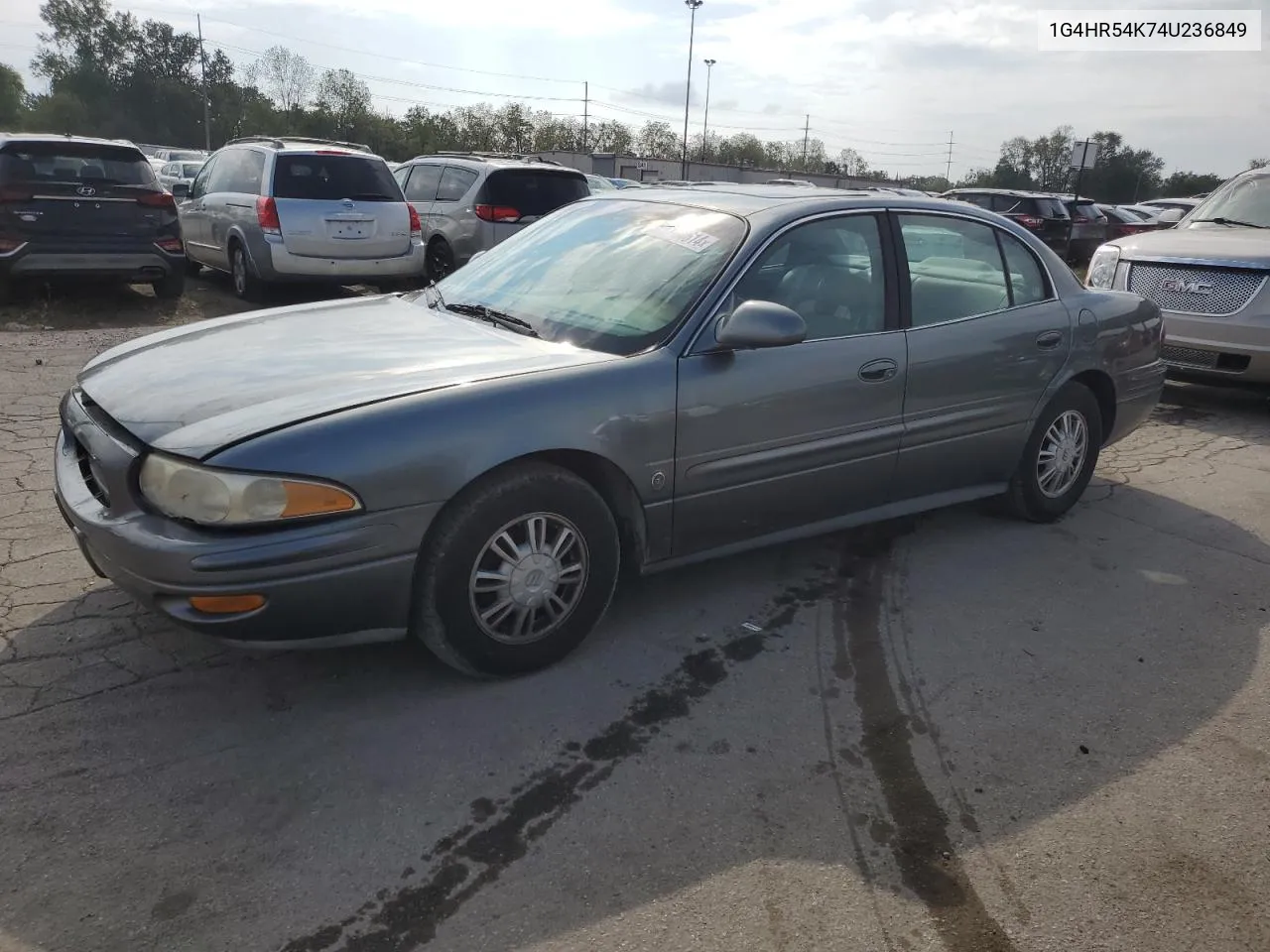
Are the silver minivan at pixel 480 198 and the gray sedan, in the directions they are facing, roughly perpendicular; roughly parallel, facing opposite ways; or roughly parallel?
roughly perpendicular

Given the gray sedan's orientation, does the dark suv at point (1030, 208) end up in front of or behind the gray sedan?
behind

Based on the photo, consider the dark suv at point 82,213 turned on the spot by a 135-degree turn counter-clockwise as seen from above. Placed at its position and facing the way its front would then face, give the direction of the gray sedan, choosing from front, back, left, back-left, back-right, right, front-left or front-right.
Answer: front-left

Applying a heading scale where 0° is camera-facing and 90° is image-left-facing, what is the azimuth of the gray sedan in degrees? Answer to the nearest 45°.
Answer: approximately 45°

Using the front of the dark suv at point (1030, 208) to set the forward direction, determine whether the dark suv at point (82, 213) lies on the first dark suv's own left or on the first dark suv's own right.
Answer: on the first dark suv's own left

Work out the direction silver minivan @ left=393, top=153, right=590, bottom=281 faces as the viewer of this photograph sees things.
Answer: facing away from the viewer and to the left of the viewer

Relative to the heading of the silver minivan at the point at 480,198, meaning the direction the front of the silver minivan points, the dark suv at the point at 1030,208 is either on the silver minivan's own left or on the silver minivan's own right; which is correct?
on the silver minivan's own right

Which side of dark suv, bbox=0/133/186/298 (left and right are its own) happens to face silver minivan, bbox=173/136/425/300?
right

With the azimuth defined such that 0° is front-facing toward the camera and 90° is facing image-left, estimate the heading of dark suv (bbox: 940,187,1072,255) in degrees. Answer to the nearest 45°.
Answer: approximately 135°

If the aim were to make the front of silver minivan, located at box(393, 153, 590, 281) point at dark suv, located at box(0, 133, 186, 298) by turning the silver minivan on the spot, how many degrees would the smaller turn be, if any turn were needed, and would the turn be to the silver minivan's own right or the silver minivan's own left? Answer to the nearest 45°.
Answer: approximately 90° to the silver minivan's own left

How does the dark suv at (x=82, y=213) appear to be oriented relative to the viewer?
away from the camera

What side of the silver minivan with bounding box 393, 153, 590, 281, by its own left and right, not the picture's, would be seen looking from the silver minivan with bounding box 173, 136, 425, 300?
left

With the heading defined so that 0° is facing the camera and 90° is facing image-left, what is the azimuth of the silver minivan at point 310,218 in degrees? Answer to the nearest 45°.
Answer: approximately 135°
